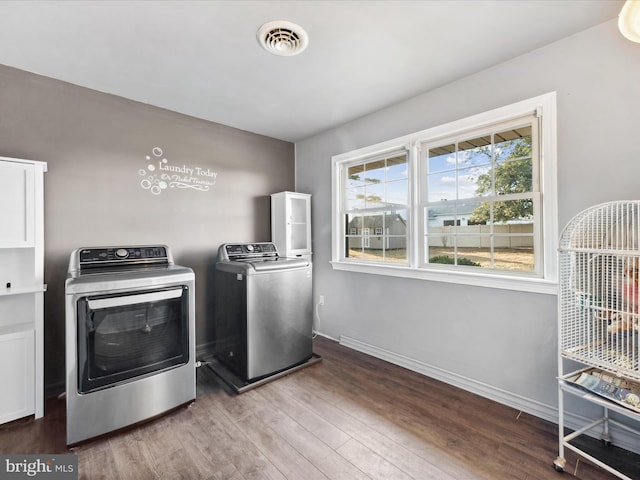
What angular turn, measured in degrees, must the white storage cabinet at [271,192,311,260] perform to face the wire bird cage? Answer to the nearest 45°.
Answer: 0° — it already faces it

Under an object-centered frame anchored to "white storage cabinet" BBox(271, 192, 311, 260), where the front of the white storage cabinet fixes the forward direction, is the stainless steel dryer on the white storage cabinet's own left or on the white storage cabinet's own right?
on the white storage cabinet's own right

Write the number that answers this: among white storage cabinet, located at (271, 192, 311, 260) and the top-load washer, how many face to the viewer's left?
0

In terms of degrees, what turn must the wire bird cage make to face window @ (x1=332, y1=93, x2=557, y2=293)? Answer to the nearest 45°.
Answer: approximately 90° to its right

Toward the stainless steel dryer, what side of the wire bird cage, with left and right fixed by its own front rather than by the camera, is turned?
right

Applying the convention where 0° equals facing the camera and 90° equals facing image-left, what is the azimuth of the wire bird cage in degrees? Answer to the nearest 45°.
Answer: approximately 45°

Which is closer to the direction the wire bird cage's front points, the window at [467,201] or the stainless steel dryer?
the stainless steel dryer

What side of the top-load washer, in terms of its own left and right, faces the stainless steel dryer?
right

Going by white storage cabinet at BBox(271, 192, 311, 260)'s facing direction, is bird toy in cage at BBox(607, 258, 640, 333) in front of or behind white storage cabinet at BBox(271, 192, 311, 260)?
in front

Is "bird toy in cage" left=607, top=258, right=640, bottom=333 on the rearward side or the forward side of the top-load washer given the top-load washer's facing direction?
on the forward side

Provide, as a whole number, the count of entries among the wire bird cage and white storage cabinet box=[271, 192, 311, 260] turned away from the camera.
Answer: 0

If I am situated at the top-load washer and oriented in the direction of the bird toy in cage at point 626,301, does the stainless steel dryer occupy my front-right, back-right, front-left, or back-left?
back-right
